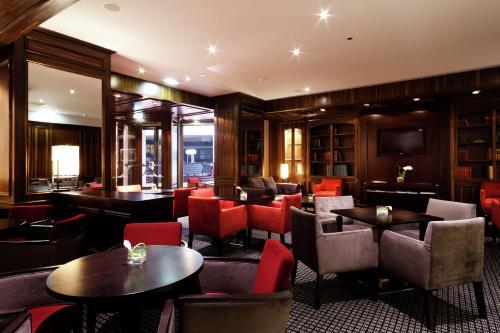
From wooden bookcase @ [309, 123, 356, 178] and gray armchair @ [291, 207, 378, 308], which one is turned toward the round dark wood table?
the wooden bookcase

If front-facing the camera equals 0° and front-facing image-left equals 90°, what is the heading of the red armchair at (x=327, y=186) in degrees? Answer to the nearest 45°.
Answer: approximately 45°

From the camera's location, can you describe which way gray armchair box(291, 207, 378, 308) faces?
facing away from the viewer and to the right of the viewer

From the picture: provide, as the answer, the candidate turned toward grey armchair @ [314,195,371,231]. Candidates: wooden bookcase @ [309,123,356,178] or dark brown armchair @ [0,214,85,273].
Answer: the wooden bookcase

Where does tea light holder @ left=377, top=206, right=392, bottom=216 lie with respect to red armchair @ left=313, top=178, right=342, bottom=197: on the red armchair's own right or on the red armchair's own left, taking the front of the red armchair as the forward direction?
on the red armchair's own left

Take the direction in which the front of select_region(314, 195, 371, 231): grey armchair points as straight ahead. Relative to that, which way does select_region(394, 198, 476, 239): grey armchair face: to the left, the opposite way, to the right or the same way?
to the right

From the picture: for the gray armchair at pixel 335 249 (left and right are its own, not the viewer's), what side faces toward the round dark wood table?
back

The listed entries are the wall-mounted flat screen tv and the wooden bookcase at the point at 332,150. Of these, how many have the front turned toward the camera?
2

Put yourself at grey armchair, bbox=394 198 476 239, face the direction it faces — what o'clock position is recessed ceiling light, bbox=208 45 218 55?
The recessed ceiling light is roughly at 1 o'clock from the grey armchair.

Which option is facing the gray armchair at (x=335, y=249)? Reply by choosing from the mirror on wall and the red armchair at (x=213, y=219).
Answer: the mirror on wall
